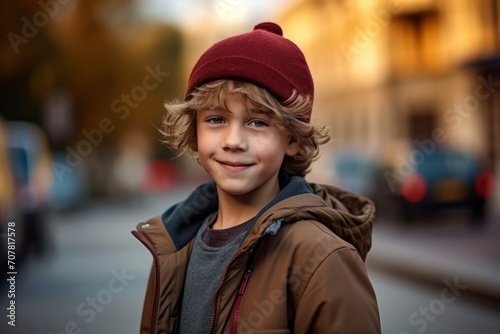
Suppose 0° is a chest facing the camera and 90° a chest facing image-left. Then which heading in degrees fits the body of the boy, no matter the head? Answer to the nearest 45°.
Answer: approximately 45°

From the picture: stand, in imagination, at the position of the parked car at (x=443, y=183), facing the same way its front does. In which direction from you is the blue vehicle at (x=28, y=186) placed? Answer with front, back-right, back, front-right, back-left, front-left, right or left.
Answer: back-left

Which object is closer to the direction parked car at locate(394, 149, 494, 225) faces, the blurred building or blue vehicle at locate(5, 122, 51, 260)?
the blurred building

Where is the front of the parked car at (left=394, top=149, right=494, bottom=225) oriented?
away from the camera

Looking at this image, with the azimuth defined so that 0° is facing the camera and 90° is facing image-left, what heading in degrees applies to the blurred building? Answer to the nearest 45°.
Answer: approximately 45°

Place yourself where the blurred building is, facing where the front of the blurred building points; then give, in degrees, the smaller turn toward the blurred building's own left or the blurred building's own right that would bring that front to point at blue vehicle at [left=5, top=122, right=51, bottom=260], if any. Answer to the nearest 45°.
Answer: approximately 45° to the blurred building's own left

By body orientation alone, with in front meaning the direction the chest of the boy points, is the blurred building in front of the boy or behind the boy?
behind

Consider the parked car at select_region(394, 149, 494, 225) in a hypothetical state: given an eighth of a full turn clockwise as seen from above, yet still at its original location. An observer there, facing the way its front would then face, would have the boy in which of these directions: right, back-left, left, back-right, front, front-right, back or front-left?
back-right

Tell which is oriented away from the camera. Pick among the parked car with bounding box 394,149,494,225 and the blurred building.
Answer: the parked car
